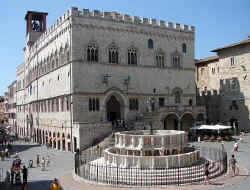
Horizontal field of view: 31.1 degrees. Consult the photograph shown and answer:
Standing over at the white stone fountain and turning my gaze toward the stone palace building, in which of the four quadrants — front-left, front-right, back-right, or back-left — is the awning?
front-right

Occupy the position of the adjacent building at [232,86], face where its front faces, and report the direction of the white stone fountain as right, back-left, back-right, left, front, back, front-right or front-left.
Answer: front-left

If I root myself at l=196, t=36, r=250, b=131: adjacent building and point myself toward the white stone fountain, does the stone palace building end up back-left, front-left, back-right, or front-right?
front-right

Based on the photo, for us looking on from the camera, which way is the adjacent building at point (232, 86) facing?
facing the viewer and to the left of the viewer

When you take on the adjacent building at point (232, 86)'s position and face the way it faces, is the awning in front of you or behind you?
in front

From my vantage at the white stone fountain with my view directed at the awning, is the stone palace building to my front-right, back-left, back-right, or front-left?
front-left

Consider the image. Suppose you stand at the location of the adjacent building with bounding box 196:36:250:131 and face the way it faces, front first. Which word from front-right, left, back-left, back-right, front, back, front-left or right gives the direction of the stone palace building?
front

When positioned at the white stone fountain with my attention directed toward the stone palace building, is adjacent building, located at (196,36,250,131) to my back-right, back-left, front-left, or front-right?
front-right
